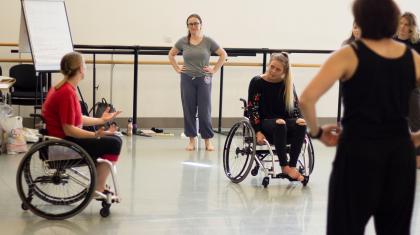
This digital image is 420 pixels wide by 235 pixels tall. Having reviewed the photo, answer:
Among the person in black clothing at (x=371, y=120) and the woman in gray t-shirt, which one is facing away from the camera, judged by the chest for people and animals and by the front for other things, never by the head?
the person in black clothing

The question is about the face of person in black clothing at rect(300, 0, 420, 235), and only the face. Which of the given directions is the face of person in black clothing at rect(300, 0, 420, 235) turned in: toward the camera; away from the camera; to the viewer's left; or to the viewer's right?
away from the camera

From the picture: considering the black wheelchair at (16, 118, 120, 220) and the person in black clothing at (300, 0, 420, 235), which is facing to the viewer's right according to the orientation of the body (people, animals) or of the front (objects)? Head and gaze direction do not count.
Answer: the black wheelchair

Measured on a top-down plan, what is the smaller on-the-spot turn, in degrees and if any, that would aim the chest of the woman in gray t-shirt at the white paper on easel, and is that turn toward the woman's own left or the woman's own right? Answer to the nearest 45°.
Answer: approximately 90° to the woman's own right

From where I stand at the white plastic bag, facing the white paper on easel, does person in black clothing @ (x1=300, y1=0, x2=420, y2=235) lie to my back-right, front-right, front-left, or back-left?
back-right

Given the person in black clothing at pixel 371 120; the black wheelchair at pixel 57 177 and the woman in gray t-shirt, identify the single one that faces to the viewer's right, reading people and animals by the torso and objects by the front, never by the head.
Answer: the black wheelchair

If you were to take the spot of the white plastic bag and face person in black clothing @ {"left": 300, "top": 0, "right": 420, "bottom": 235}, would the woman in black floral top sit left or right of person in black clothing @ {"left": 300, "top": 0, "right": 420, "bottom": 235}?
left

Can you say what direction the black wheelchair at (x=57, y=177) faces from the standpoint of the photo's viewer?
facing to the right of the viewer

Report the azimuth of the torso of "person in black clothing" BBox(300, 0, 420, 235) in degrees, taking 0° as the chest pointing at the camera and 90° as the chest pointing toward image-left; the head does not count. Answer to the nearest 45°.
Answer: approximately 180°

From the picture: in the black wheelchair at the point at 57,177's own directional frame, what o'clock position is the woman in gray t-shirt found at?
The woman in gray t-shirt is roughly at 10 o'clock from the black wheelchair.
